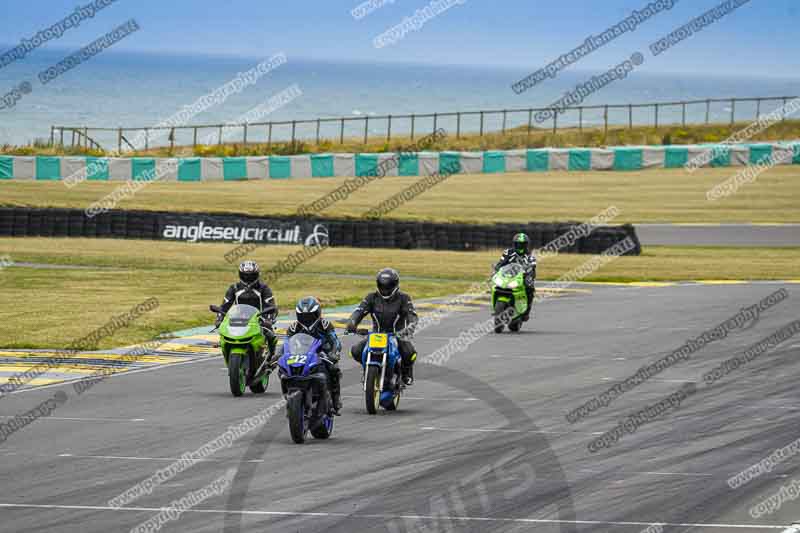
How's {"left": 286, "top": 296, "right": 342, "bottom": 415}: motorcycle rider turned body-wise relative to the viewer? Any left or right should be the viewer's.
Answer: facing the viewer

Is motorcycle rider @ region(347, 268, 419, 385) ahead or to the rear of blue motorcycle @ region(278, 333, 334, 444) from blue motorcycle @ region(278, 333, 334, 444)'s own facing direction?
to the rear

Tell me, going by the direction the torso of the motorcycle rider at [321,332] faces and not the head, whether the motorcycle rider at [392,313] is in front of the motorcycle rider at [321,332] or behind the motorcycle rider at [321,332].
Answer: behind

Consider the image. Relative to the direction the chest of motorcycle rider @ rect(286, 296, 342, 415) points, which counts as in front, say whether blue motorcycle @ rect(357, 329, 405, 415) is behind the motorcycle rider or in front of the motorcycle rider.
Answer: behind

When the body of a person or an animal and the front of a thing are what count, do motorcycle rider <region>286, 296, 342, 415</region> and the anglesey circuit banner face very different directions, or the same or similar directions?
same or similar directions

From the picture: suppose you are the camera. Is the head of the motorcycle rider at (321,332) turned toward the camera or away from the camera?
toward the camera

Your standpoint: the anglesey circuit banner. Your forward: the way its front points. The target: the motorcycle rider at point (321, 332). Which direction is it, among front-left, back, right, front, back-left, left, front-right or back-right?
front

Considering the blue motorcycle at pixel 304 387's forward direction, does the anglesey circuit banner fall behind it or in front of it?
behind

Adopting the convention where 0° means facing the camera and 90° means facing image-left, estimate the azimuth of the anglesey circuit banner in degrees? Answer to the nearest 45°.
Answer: approximately 0°

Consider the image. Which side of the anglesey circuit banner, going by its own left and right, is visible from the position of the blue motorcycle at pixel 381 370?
front

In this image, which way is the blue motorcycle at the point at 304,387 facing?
toward the camera

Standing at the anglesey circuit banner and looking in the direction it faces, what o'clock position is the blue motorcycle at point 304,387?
The blue motorcycle is roughly at 12 o'clock from the anglesey circuit banner.

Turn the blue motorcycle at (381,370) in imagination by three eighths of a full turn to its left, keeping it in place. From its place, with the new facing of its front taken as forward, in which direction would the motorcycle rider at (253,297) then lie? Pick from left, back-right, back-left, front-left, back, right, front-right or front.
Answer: left

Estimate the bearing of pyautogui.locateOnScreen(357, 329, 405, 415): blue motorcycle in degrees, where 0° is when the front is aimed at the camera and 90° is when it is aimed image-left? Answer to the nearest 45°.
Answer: approximately 0°
